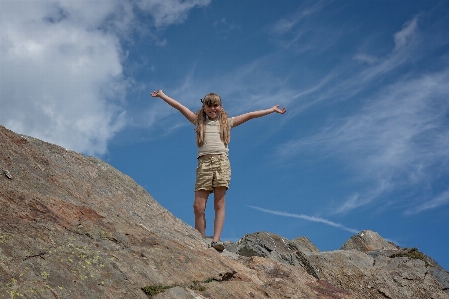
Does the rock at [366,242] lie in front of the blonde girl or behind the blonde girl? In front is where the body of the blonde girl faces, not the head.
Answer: behind

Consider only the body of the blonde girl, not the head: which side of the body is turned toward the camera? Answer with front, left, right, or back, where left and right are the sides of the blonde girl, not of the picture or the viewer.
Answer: front

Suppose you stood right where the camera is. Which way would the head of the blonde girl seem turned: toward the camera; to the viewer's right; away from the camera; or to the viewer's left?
toward the camera
